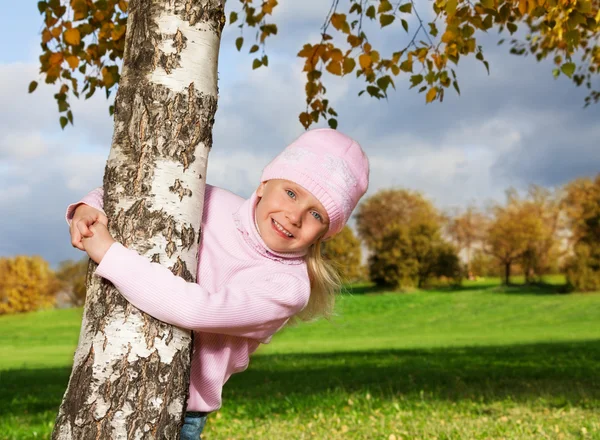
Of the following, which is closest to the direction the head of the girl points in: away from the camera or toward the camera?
toward the camera

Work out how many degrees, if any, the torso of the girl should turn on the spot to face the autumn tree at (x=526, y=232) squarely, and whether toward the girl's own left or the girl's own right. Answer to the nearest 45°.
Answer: approximately 180°

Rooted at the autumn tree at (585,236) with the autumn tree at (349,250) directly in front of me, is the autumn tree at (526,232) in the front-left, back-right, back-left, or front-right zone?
front-right

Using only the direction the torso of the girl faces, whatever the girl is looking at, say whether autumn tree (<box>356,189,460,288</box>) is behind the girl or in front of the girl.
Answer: behind

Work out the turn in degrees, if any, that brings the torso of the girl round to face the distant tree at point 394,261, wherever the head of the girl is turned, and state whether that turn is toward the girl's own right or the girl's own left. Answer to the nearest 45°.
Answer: approximately 135° to the girl's own right

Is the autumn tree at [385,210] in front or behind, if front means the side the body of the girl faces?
behind

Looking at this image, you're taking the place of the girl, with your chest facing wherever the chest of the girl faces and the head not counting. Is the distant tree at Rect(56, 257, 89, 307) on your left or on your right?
on your right

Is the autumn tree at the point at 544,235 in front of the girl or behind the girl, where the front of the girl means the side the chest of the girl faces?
behind

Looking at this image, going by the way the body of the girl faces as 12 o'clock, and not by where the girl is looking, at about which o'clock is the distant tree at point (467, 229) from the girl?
The distant tree is roughly at 5 o'clock from the girl.

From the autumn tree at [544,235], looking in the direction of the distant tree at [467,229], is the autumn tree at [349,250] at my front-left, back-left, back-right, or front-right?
front-left

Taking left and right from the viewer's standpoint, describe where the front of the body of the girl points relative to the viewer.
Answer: facing the viewer and to the left of the viewer
